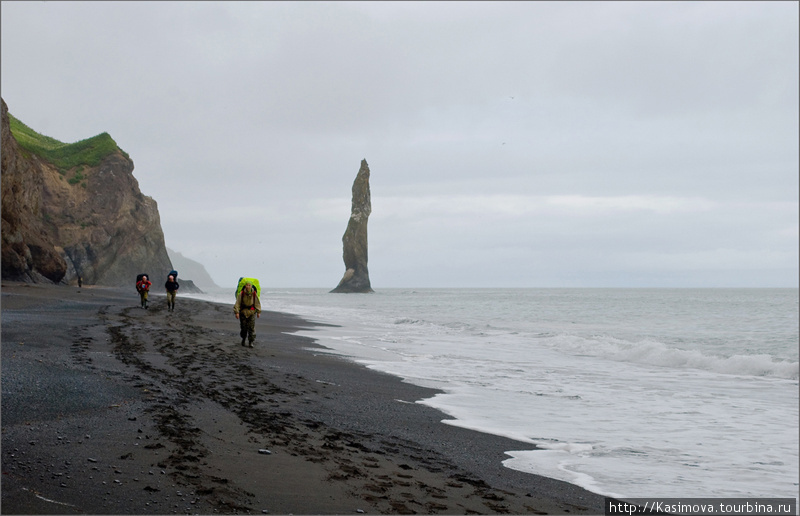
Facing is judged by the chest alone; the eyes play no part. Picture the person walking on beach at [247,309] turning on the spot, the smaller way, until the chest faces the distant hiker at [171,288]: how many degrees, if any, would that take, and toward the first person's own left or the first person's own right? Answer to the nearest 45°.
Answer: approximately 180°

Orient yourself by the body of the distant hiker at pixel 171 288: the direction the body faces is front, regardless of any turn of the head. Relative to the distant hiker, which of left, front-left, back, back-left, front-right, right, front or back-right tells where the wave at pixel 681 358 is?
front-left

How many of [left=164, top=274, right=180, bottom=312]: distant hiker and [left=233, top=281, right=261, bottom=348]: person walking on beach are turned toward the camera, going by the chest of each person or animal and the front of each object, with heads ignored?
2

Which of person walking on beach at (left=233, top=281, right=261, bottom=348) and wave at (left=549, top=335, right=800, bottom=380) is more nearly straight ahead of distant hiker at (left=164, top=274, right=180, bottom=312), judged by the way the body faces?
the person walking on beach

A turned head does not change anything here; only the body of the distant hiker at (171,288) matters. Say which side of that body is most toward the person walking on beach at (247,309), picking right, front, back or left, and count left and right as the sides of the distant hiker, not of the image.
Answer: front

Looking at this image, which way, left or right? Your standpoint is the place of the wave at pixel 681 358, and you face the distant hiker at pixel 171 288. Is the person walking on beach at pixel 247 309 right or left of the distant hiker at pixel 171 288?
left

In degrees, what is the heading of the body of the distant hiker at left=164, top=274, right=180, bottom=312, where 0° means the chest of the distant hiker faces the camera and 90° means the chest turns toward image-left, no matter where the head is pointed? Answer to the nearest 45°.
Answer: approximately 0°

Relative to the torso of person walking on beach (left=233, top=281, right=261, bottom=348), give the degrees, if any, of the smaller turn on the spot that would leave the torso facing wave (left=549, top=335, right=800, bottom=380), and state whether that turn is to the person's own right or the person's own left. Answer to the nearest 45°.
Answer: approximately 90° to the person's own left
